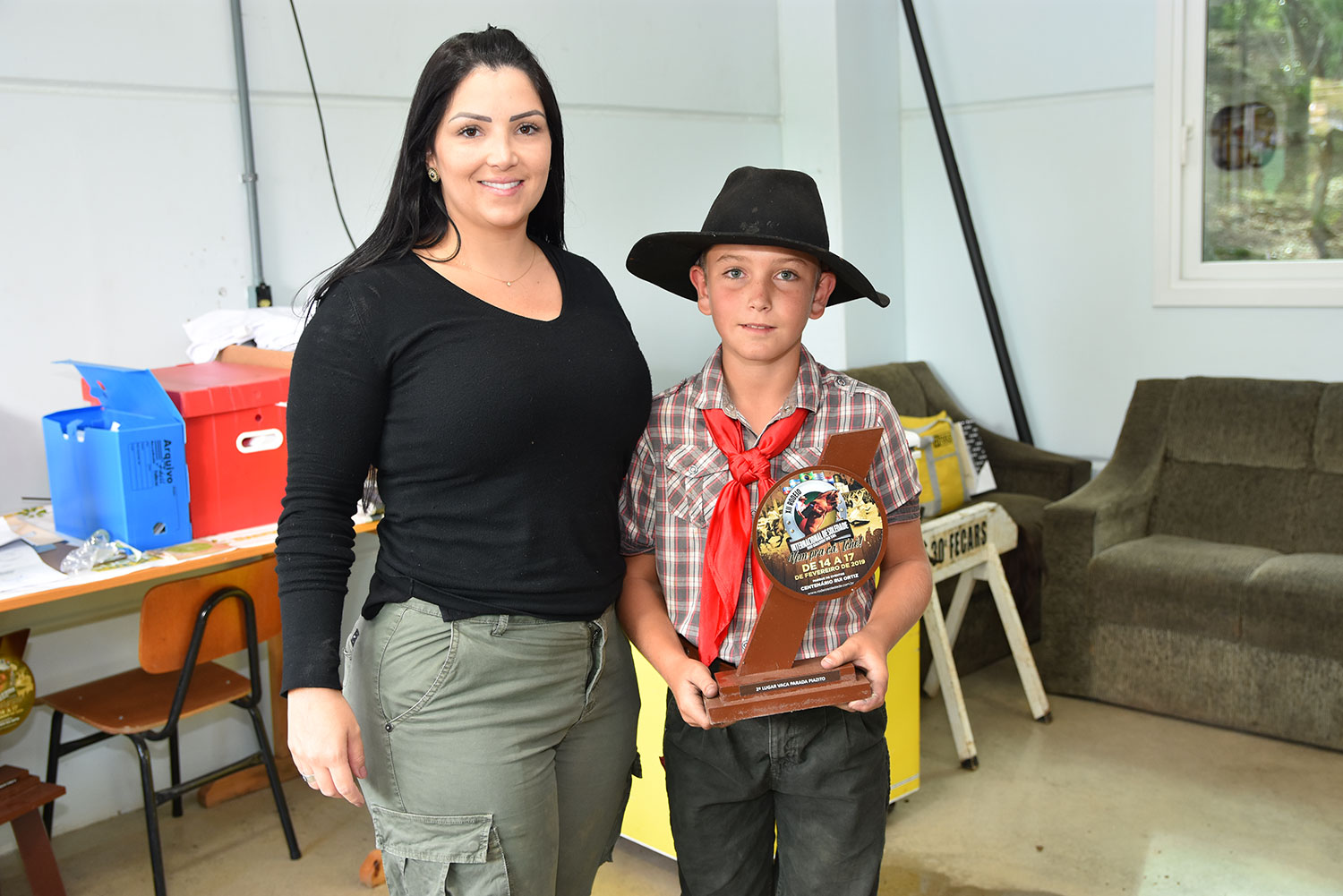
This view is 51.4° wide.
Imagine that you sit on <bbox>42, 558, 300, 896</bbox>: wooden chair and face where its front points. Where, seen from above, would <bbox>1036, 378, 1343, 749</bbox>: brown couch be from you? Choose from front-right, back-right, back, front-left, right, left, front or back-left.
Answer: back-right

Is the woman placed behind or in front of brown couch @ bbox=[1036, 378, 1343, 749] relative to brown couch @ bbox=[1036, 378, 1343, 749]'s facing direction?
in front

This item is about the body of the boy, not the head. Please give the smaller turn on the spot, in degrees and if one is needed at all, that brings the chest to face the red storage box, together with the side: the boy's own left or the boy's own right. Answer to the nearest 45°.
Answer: approximately 135° to the boy's own right

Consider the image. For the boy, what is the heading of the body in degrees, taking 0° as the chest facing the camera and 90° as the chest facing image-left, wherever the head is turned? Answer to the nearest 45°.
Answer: approximately 0°

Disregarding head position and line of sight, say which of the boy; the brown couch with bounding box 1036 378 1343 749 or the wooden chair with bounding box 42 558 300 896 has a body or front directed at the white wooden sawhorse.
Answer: the brown couch

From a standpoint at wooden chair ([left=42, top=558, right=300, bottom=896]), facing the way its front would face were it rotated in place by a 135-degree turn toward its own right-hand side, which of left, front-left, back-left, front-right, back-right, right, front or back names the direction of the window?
front

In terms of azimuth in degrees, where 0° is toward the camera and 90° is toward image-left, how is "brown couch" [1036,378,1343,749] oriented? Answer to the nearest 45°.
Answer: approximately 45°

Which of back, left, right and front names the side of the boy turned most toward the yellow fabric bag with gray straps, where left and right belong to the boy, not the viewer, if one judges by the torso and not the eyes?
back
